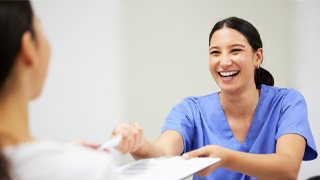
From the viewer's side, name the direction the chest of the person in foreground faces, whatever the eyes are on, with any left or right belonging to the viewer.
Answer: facing away from the viewer and to the right of the viewer

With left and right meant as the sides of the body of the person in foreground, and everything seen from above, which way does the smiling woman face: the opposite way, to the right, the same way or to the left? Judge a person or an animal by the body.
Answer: the opposite way

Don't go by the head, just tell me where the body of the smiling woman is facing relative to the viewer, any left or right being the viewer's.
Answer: facing the viewer and to the left of the viewer

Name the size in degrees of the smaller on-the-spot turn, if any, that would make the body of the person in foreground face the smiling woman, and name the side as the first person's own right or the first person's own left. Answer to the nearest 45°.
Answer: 0° — they already face them

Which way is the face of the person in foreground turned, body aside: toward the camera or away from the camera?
away from the camera

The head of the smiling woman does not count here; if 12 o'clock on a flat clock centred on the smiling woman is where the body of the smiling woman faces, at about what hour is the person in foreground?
The person in foreground is roughly at 1 o'clock from the smiling woman.
